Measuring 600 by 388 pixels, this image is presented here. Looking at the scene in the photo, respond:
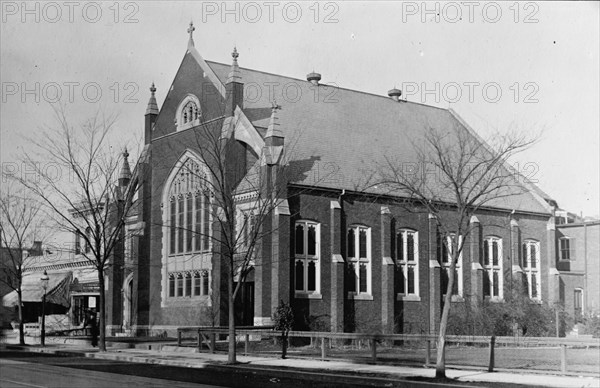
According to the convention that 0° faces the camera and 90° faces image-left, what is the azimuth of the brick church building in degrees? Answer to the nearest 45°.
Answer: approximately 45°
